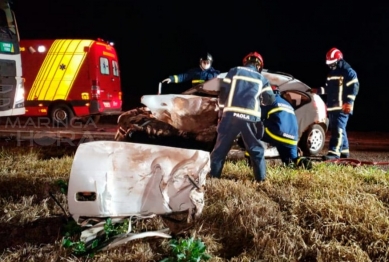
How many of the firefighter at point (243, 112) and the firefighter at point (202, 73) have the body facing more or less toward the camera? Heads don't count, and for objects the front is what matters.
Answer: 1

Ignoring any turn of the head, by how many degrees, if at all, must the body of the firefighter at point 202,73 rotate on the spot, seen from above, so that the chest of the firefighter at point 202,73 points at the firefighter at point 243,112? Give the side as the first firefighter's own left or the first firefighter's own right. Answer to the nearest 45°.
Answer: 0° — they already face them

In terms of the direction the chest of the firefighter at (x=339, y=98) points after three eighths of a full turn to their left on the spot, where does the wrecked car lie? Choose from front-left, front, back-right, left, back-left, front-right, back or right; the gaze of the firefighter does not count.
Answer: back-right

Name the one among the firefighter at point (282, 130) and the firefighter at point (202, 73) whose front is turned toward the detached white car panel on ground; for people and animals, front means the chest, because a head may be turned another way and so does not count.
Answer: the firefighter at point (202, 73)

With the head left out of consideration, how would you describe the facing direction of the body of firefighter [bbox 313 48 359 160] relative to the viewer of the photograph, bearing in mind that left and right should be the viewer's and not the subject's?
facing the viewer and to the left of the viewer

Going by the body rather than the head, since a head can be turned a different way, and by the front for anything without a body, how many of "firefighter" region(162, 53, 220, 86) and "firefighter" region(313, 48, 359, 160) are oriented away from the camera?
0

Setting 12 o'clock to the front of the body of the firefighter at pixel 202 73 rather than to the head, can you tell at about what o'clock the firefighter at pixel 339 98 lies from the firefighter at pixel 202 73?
the firefighter at pixel 339 98 is roughly at 10 o'clock from the firefighter at pixel 202 73.

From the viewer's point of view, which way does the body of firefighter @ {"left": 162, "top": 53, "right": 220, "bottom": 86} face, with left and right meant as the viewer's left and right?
facing the viewer

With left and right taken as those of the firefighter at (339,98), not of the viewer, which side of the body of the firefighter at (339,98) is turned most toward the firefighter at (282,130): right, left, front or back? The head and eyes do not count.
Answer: front

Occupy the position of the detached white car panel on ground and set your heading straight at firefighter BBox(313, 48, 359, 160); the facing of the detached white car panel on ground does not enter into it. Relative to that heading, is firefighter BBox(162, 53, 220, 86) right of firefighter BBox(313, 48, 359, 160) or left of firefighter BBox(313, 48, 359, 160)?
left

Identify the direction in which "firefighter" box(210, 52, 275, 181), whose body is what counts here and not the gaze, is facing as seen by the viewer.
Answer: away from the camera

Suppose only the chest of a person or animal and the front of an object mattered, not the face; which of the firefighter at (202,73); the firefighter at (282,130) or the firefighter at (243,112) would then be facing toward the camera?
the firefighter at (202,73)

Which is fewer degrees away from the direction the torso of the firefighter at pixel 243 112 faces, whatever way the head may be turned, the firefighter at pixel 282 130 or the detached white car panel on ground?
the firefighter

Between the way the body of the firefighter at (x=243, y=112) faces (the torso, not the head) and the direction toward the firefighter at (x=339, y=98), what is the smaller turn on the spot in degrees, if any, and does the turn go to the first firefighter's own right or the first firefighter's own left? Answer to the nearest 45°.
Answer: approximately 45° to the first firefighter's own right

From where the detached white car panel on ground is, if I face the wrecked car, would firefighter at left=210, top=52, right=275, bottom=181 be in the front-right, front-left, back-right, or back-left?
front-right

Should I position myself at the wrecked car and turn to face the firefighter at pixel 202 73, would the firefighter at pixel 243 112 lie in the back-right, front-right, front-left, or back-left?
back-right

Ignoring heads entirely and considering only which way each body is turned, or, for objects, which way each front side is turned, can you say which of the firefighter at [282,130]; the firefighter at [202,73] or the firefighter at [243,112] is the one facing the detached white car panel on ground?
the firefighter at [202,73]

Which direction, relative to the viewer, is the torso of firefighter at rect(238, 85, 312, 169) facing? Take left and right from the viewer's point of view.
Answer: facing away from the viewer and to the left of the viewer

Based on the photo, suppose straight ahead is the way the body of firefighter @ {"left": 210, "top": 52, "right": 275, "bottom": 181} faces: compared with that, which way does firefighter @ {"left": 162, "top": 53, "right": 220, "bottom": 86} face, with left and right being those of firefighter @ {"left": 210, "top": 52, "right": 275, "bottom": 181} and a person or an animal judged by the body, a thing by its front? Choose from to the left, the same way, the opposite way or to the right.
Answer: the opposite way

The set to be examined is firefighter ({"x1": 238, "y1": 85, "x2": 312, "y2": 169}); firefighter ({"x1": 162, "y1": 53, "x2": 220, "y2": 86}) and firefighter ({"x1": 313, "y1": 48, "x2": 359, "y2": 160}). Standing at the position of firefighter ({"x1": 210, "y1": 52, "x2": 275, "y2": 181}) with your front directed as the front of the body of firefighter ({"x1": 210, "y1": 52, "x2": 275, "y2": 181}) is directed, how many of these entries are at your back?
0

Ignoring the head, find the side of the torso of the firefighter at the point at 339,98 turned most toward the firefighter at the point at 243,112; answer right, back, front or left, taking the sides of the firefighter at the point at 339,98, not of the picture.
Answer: front

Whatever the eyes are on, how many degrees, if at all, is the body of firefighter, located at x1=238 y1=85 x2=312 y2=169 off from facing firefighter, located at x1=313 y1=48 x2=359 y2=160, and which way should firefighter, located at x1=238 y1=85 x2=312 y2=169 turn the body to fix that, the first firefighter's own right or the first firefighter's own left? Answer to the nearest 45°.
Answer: approximately 90° to the first firefighter's own right

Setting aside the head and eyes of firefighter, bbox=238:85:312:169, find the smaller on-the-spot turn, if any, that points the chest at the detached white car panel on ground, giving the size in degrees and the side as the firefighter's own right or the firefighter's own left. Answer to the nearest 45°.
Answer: approximately 90° to the firefighter's own left

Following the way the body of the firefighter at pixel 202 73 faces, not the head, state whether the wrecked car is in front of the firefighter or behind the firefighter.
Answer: in front
